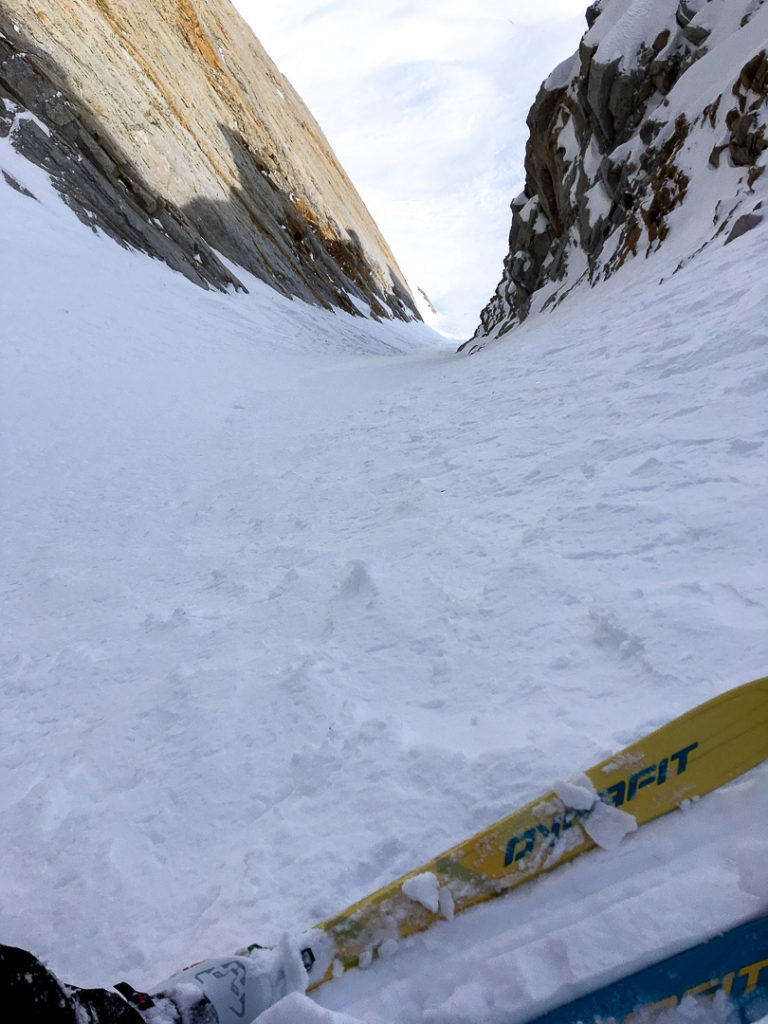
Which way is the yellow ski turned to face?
to the viewer's right

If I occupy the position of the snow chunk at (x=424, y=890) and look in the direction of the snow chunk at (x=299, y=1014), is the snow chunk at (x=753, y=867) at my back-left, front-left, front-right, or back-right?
back-left

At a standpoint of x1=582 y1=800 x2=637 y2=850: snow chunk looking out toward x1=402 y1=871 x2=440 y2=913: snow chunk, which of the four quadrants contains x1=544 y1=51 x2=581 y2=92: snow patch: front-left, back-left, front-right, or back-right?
back-right

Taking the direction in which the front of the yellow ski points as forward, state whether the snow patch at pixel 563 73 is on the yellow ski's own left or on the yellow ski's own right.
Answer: on the yellow ski's own left
